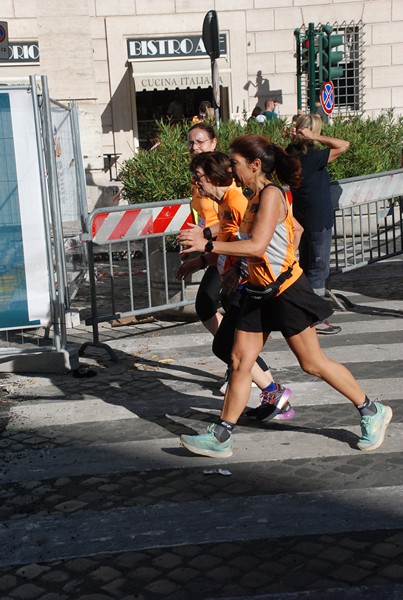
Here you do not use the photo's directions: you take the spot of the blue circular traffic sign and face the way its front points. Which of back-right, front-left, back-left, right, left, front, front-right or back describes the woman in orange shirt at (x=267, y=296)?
front-right

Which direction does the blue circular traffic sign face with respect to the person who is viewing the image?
facing the viewer and to the right of the viewer

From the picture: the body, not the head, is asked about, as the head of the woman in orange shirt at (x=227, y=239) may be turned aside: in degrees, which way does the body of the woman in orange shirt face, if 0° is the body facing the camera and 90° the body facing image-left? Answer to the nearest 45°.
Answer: approximately 90°

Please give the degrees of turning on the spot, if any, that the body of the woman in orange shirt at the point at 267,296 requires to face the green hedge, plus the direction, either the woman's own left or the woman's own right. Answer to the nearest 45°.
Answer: approximately 90° to the woman's own right

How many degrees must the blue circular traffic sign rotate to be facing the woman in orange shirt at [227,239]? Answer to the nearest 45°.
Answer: approximately 45° to its right

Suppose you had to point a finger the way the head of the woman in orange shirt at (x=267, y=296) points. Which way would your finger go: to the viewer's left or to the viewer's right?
to the viewer's left

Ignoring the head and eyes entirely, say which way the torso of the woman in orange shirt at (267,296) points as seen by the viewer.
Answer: to the viewer's left

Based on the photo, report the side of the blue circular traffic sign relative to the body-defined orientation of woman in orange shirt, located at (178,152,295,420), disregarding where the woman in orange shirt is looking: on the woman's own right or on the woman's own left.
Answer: on the woman's own right

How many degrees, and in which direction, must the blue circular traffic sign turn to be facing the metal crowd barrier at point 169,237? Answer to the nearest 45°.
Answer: approximately 45° to its right

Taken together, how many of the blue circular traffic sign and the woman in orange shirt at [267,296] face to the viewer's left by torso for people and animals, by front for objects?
1

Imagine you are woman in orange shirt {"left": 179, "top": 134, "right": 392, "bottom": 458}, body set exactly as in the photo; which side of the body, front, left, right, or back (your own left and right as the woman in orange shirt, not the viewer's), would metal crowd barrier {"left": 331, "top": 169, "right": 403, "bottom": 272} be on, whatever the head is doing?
right

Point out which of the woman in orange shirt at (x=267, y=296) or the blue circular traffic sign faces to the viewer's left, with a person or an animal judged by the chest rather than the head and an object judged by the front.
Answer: the woman in orange shirt
